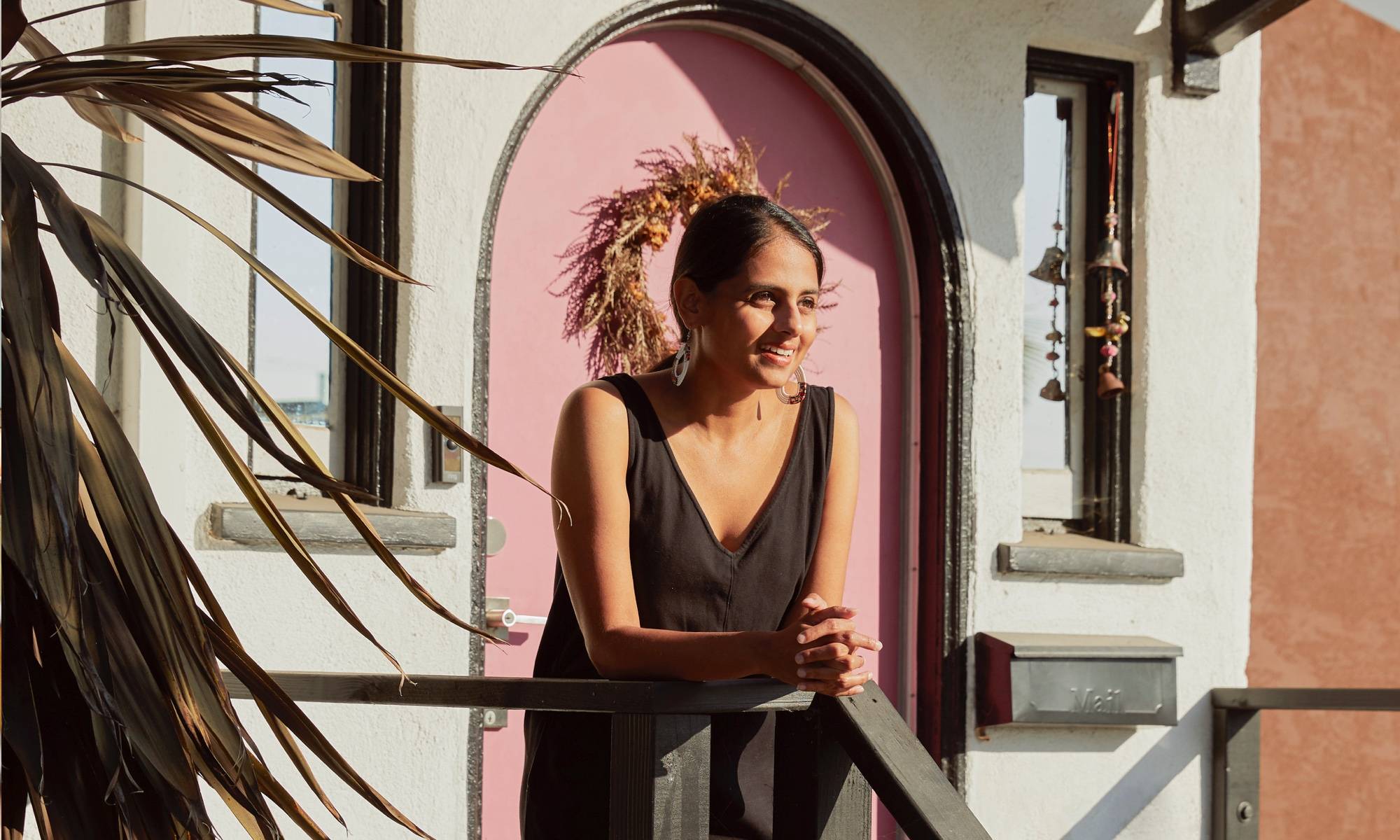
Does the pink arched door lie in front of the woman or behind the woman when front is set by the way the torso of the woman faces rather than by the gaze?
behind

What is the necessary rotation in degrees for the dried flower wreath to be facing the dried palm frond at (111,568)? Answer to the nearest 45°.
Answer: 0° — it already faces it

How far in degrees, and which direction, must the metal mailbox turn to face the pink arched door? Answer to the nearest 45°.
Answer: approximately 45° to its right

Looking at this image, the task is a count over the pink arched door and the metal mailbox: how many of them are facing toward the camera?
2

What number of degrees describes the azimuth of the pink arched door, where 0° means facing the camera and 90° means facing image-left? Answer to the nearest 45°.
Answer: approximately 0°

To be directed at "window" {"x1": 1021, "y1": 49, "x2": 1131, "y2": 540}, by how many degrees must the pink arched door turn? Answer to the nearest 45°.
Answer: approximately 135° to its left

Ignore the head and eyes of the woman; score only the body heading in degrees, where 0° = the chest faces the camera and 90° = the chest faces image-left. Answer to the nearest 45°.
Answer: approximately 315°

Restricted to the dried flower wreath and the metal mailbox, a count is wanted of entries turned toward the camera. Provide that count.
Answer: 2
